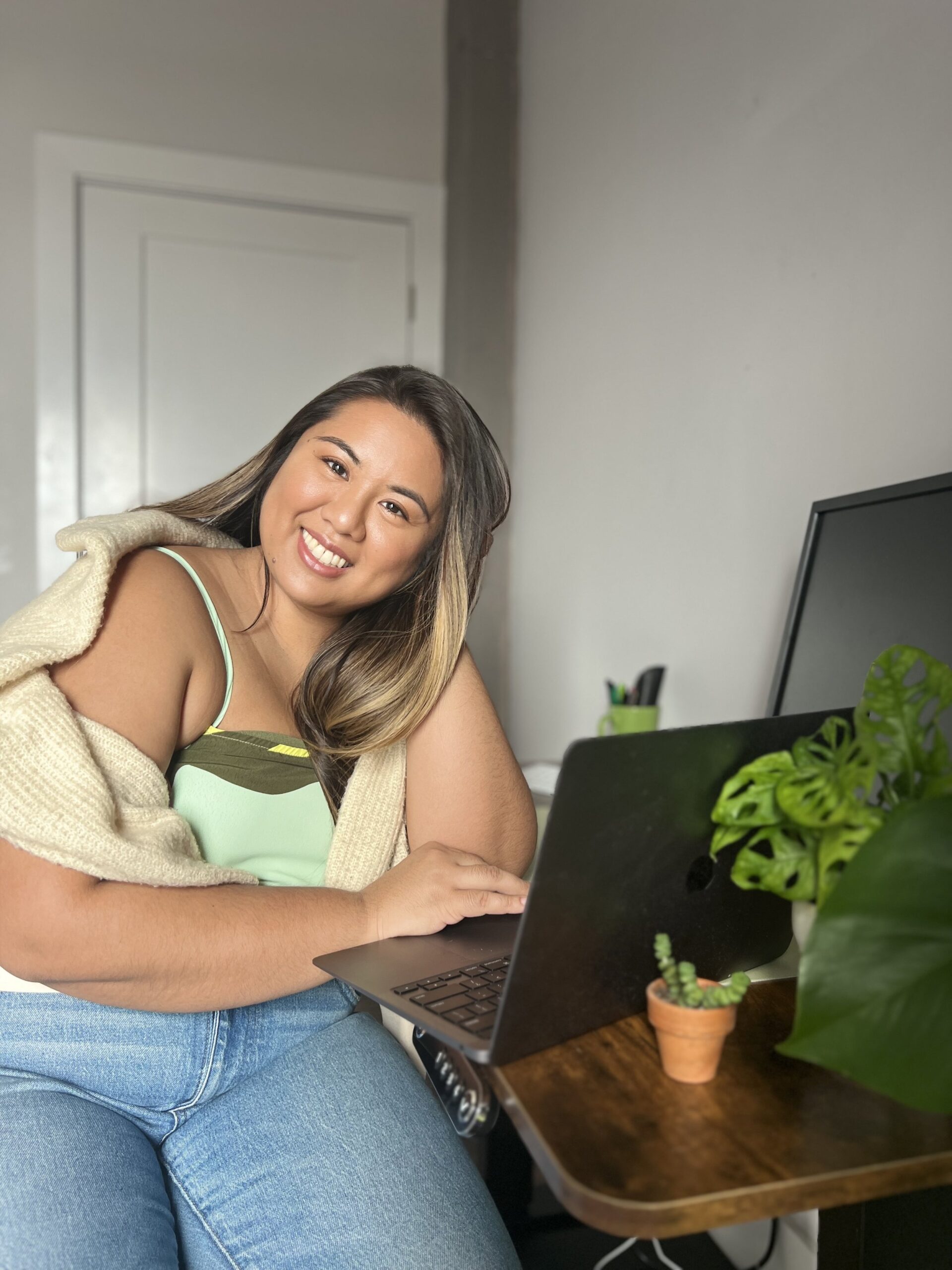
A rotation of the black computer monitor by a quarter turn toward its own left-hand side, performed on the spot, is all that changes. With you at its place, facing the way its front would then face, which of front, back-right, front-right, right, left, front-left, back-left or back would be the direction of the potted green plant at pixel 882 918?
front-right

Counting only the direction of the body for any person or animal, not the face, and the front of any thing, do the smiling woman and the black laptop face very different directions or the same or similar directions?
very different directions

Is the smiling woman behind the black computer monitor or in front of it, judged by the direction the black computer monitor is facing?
in front

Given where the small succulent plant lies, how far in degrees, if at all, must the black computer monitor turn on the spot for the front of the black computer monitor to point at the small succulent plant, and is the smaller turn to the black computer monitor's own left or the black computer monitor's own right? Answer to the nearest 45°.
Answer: approximately 45° to the black computer monitor's own left

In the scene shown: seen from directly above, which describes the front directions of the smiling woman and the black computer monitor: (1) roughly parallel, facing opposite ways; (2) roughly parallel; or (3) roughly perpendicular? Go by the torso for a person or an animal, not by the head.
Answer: roughly perpendicular

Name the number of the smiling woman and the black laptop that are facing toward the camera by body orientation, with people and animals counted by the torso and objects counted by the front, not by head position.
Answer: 1

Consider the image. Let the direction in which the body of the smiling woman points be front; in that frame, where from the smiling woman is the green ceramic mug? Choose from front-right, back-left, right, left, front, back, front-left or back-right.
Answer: back-left

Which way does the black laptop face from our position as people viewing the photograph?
facing away from the viewer and to the left of the viewer
